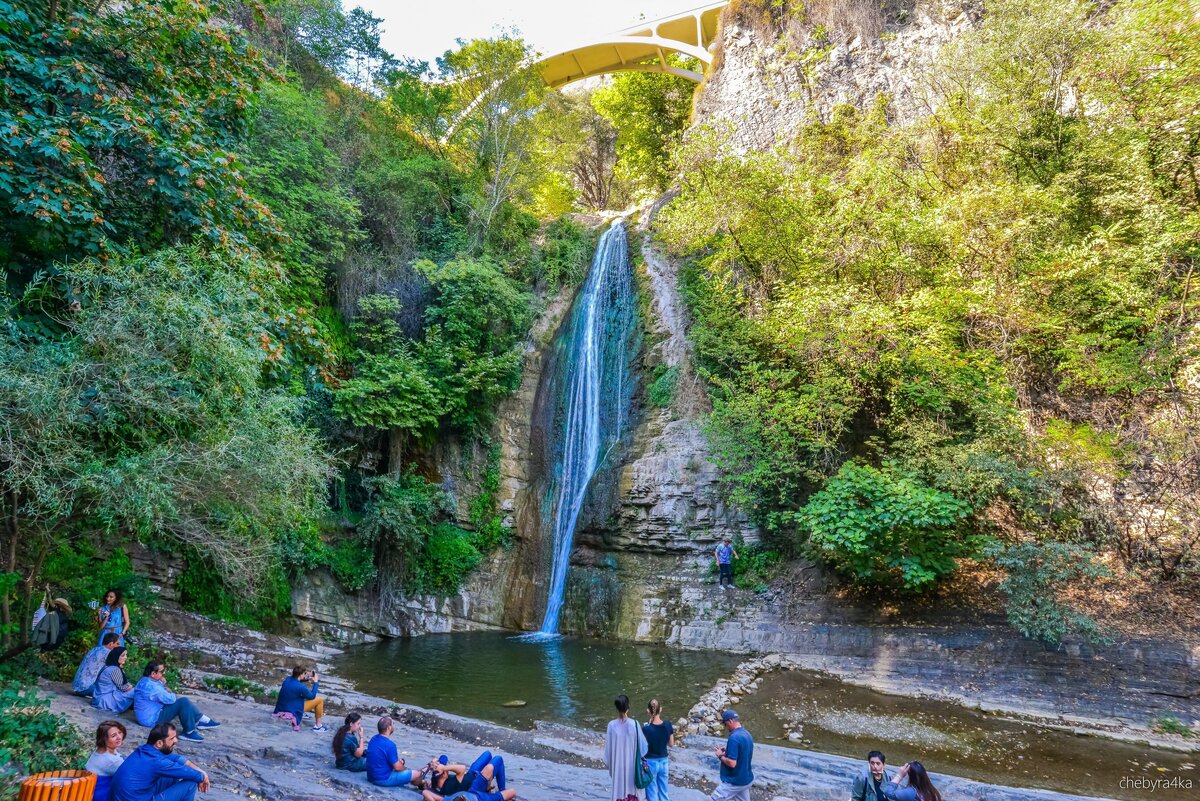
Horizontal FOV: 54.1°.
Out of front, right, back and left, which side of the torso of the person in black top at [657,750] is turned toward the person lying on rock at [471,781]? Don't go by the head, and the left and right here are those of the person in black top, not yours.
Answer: left

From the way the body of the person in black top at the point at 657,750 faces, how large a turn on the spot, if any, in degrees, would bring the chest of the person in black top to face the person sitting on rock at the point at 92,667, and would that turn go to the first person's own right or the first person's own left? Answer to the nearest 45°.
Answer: approximately 90° to the first person's own left

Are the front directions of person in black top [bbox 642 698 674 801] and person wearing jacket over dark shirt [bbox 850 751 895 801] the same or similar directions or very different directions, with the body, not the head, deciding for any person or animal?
very different directions

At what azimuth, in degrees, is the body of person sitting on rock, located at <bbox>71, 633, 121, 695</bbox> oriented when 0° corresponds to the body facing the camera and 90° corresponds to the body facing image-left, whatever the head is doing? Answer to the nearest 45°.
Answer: approximately 270°

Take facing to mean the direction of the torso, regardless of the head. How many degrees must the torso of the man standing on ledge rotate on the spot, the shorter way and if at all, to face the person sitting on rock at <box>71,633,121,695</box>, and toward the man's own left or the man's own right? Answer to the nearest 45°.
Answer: approximately 45° to the man's own right

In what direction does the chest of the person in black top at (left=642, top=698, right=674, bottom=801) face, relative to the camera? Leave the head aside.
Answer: away from the camera

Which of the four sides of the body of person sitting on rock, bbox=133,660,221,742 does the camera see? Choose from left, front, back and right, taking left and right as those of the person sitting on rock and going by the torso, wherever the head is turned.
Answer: right

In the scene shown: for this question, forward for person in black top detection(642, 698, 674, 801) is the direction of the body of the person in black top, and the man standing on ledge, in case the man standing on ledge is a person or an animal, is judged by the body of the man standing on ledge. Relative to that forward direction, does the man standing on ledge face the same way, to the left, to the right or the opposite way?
the opposite way

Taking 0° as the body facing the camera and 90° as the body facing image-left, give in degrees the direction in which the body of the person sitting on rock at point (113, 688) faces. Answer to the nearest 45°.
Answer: approximately 270°
